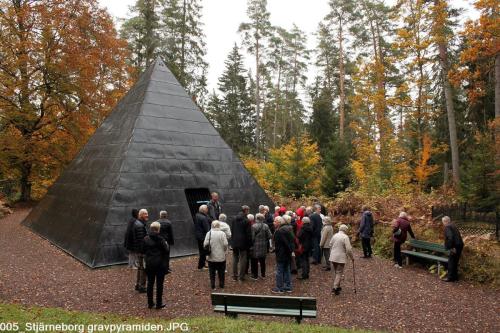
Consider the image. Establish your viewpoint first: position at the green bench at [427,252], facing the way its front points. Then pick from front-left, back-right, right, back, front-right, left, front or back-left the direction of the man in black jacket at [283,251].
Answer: front

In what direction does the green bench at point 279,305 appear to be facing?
away from the camera

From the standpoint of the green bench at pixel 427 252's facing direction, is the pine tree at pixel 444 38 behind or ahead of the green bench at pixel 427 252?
behind

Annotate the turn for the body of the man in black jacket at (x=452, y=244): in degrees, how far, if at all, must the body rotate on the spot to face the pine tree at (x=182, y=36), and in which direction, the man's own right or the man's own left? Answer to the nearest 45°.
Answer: approximately 45° to the man's own right

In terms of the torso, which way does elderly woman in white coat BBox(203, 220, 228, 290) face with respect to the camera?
away from the camera

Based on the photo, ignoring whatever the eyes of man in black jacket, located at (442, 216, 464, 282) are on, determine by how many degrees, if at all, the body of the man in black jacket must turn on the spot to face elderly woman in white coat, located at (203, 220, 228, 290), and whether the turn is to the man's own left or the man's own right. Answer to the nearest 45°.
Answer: approximately 45° to the man's own left

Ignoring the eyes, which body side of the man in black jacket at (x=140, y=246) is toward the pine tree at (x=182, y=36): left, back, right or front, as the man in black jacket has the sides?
left

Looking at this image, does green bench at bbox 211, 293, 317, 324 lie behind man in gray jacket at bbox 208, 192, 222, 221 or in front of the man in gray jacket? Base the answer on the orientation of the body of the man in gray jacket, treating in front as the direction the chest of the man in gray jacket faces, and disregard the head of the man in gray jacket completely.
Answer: in front

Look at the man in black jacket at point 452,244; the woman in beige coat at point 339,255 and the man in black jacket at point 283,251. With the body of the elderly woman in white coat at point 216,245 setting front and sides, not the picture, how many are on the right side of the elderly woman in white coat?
3

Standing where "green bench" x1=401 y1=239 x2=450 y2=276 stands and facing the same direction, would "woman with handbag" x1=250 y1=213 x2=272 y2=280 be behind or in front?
in front

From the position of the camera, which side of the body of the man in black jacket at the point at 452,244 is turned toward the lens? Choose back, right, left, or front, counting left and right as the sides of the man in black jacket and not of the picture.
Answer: left

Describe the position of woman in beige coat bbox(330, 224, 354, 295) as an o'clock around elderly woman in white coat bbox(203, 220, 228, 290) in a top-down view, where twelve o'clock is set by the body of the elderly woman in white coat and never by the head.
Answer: The woman in beige coat is roughly at 3 o'clock from the elderly woman in white coat.

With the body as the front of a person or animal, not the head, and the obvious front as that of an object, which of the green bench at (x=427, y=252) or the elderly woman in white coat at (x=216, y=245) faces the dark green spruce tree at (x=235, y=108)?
the elderly woman in white coat

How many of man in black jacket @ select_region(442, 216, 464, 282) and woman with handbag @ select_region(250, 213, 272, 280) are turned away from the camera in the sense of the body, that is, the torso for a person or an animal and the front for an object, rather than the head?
1

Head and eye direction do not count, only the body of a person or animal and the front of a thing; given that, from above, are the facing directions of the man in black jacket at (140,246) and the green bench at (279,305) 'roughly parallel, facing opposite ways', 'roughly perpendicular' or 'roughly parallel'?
roughly perpendicular

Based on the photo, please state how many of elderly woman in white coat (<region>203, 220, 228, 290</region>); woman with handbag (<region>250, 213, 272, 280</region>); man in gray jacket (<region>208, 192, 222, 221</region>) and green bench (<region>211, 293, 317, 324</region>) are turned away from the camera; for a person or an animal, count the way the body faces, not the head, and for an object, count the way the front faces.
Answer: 3

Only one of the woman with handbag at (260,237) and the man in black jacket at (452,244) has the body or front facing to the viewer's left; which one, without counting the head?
the man in black jacket

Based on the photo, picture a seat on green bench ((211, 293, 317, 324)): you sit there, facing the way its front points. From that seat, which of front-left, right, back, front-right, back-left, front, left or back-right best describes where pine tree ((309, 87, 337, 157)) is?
front

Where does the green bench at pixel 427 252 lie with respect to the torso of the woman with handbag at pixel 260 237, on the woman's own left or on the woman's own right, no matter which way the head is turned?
on the woman's own right

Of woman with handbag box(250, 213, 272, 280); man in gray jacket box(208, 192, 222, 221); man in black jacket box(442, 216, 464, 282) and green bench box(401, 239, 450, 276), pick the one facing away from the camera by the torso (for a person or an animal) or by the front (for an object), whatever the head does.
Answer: the woman with handbag

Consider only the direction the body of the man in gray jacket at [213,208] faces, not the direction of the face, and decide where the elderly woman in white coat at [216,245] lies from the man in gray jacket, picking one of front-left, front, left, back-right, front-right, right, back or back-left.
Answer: front-right
